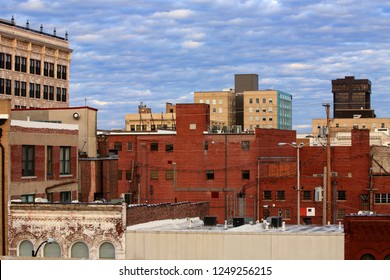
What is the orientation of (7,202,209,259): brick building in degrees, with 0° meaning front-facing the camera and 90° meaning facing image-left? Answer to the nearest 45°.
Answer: approximately 0°
